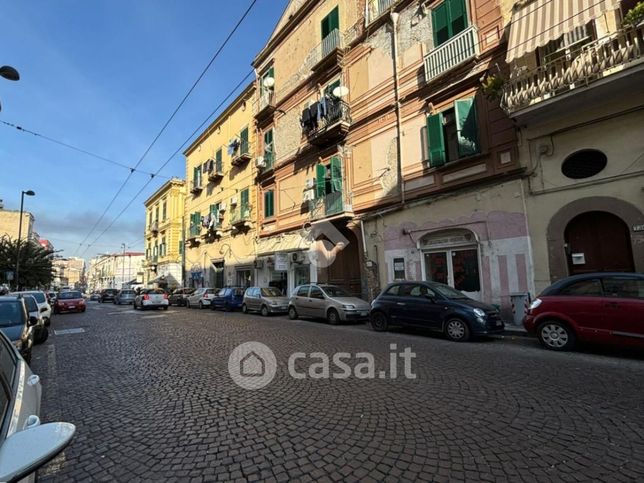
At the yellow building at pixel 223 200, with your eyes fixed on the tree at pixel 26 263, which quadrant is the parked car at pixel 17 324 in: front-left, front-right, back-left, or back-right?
back-left

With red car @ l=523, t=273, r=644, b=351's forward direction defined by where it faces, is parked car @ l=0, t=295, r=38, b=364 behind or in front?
behind

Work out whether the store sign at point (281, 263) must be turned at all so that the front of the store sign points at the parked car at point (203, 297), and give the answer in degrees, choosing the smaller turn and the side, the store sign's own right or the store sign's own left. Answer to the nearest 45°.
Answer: approximately 135° to the store sign's own right

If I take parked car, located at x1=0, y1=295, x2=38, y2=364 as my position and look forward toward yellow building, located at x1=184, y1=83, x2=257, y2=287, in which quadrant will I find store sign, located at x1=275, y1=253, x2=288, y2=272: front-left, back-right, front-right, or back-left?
front-right

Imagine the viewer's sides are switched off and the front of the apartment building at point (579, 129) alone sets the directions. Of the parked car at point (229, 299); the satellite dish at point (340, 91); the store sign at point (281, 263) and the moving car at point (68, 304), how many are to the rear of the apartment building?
0

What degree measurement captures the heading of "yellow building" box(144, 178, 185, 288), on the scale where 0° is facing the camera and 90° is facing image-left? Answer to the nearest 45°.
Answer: approximately 45°

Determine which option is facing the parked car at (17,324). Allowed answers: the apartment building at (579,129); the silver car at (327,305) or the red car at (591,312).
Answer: the apartment building

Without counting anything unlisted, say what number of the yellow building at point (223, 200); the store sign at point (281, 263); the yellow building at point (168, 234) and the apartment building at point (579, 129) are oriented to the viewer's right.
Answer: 0

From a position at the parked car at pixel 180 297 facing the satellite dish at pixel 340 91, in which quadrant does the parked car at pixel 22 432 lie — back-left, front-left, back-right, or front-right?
front-right

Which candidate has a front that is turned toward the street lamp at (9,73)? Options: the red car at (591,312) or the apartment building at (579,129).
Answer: the apartment building

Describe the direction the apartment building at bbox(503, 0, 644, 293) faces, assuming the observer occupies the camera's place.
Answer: facing the viewer and to the left of the viewer

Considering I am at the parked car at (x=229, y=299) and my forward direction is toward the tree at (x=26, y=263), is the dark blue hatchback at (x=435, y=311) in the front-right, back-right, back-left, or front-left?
back-left

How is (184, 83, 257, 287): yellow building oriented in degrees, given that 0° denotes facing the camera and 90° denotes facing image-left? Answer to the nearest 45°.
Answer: approximately 45°

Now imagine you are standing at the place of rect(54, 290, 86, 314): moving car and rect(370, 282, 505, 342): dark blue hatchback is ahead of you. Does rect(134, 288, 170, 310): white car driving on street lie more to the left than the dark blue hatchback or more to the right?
left
